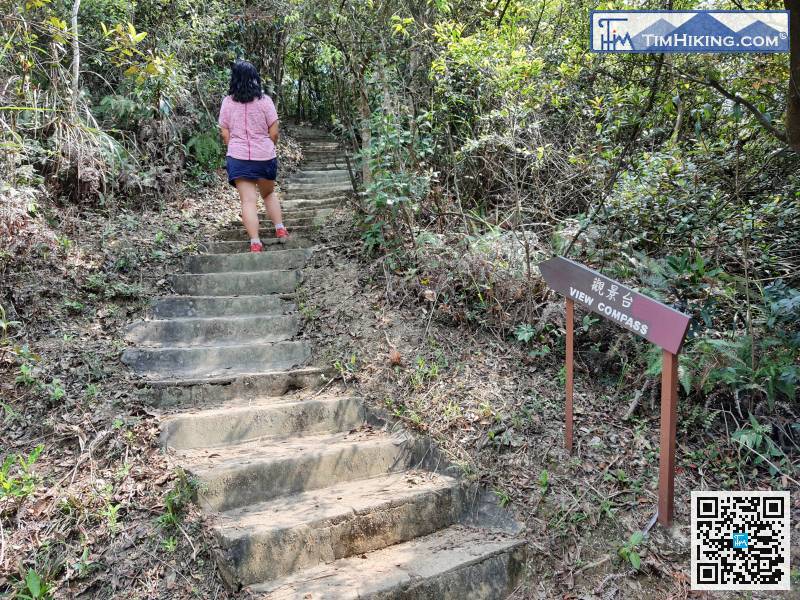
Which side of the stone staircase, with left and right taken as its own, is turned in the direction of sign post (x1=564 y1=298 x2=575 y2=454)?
left

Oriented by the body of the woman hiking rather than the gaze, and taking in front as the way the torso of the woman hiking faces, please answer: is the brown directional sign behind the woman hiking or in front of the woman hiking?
behind

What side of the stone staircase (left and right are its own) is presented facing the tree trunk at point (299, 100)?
back

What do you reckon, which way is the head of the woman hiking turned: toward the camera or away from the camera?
away from the camera

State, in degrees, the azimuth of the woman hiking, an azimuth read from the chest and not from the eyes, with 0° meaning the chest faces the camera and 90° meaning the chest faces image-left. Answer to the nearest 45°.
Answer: approximately 180°

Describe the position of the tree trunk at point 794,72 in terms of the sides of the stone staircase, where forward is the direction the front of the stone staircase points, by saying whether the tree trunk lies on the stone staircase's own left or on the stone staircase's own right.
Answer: on the stone staircase's own left
